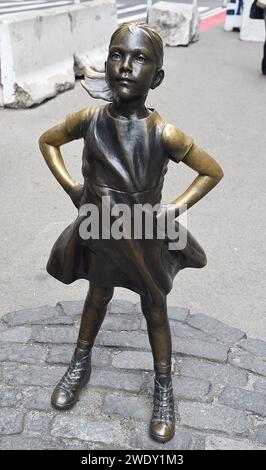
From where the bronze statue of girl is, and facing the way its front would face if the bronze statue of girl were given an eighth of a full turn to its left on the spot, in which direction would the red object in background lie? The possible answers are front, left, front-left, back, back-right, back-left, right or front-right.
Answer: back-left

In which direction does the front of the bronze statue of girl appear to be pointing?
toward the camera
